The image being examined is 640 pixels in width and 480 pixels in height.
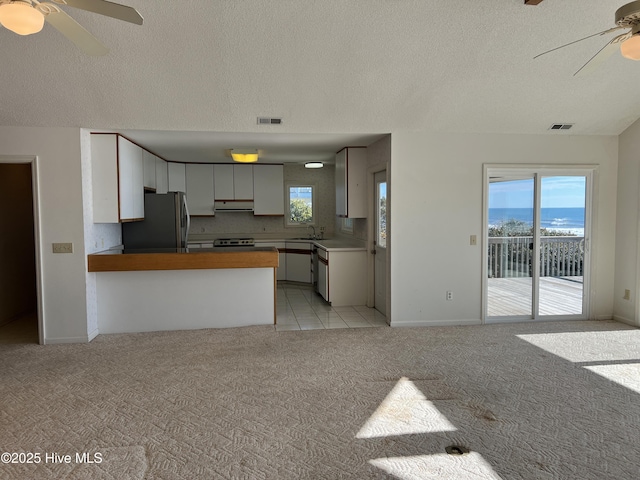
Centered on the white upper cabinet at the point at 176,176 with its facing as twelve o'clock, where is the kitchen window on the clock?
The kitchen window is roughly at 9 o'clock from the white upper cabinet.

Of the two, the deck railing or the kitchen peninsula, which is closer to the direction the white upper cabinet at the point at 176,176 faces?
the kitchen peninsula

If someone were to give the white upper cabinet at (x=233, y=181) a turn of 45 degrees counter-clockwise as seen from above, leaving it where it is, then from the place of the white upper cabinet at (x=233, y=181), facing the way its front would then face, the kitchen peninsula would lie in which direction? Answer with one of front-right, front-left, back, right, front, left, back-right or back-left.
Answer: front-right

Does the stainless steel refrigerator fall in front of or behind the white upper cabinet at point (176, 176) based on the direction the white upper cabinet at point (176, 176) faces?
in front

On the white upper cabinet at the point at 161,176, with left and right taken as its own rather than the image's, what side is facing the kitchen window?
front

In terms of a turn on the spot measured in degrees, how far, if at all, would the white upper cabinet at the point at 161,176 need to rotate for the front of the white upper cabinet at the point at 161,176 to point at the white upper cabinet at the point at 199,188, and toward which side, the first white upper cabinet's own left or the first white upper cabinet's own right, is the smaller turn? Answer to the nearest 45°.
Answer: approximately 45° to the first white upper cabinet's own left

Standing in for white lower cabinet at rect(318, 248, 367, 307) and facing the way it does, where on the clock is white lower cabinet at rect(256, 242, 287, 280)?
white lower cabinet at rect(256, 242, 287, 280) is roughly at 2 o'clock from white lower cabinet at rect(318, 248, 367, 307).

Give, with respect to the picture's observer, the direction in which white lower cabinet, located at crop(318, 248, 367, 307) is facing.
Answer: facing to the left of the viewer

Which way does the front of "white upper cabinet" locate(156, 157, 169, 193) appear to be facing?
to the viewer's right

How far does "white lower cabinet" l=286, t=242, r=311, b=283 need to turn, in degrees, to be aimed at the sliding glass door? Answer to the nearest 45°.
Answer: approximately 45° to its left
